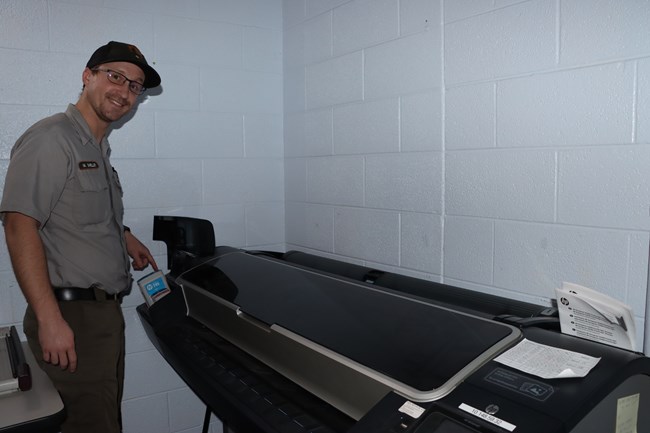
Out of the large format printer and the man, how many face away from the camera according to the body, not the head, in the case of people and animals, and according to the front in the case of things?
0

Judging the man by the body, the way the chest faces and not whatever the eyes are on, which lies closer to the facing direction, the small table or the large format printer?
the large format printer

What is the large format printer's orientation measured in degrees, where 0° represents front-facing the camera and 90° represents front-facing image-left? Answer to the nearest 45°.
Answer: approximately 45°

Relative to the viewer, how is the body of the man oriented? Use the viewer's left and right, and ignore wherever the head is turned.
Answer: facing the viewer and to the right of the viewer

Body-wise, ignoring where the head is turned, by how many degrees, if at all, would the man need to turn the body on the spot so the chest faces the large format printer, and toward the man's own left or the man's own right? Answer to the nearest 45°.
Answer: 0° — they already face it
